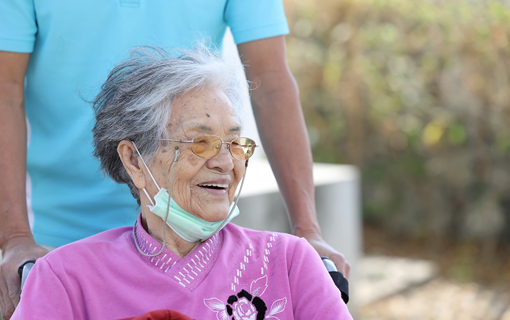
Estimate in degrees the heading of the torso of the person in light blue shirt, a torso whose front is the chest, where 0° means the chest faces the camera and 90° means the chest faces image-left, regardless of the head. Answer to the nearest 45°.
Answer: approximately 0°

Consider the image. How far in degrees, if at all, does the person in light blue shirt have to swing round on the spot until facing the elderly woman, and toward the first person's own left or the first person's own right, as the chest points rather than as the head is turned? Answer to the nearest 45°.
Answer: approximately 45° to the first person's own left
